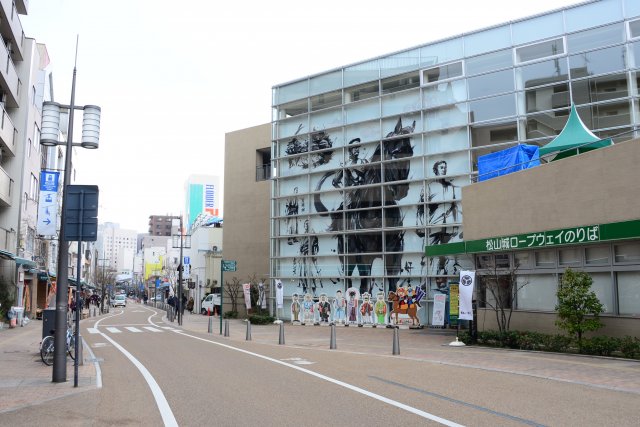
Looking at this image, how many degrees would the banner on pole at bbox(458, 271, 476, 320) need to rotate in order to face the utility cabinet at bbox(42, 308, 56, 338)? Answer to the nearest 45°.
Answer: approximately 45° to its right

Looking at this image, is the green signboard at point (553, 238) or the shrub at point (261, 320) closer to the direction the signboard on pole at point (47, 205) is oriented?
the green signboard

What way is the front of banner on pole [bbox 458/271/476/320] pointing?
toward the camera

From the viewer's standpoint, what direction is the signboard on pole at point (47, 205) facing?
toward the camera

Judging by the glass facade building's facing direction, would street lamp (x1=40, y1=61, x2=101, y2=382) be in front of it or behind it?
in front

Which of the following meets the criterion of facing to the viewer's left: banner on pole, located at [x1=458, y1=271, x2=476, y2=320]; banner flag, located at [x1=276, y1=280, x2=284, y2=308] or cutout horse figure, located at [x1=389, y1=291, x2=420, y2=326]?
the cutout horse figure

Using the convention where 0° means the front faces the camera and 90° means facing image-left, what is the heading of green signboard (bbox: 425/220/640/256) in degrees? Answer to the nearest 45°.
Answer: approximately 45°

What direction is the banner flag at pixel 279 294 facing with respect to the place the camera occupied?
facing the viewer

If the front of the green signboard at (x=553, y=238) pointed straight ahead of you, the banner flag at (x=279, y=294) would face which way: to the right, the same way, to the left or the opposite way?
to the left

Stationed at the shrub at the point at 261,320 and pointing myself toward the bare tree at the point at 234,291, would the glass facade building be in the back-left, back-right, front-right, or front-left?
back-right

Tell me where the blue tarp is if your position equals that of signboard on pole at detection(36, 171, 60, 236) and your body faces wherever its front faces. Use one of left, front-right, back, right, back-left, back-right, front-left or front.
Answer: front-left
